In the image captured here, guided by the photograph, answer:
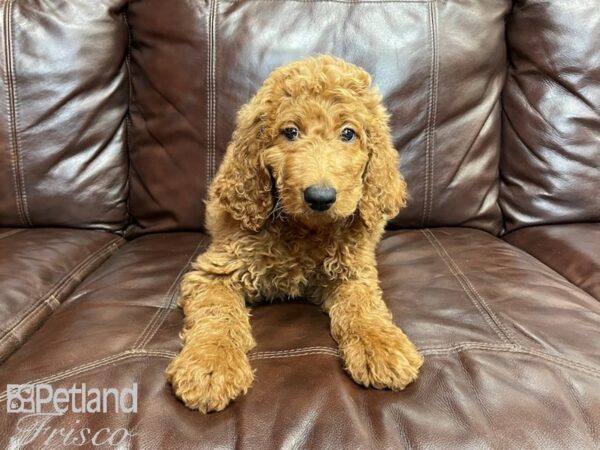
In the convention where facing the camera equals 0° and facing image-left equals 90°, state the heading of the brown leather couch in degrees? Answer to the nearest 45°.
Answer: approximately 0°
